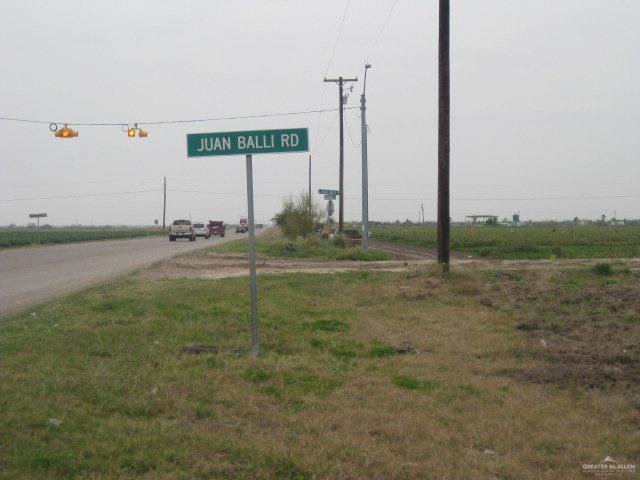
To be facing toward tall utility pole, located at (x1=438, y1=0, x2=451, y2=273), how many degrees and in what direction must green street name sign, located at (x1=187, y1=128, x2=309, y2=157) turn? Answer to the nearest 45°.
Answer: approximately 135° to its left

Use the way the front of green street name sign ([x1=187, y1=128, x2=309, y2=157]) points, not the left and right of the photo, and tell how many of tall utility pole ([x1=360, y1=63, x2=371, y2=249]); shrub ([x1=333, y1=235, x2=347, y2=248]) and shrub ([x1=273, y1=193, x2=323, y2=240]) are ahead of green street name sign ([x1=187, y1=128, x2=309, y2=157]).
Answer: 0

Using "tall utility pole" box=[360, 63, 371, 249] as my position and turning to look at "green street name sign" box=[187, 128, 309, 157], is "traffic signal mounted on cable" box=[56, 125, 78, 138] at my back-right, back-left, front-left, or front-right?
front-right

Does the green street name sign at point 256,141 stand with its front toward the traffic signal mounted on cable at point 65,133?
no

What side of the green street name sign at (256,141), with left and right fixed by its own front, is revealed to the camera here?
front

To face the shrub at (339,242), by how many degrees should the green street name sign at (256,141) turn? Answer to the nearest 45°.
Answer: approximately 180°

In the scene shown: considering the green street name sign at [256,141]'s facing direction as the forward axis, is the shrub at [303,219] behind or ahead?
behind

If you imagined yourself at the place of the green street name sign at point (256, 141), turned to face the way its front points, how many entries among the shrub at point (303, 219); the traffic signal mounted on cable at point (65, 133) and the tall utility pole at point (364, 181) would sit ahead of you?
0

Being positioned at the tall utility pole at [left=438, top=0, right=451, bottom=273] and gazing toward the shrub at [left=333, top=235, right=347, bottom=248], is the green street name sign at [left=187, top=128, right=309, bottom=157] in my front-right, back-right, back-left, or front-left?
back-left
